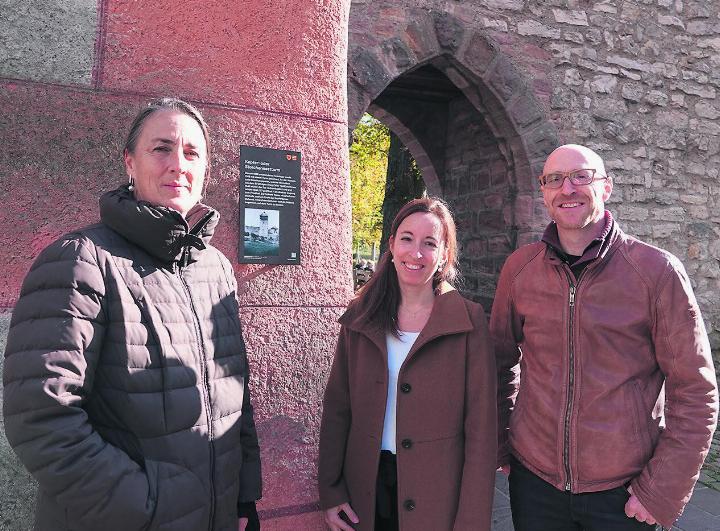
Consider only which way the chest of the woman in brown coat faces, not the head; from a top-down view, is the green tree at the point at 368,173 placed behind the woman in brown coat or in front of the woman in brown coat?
behind

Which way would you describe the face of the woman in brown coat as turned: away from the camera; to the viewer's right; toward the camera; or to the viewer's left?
toward the camera

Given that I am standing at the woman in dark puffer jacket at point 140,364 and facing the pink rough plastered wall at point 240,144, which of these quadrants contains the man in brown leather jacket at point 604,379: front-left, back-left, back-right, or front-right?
front-right

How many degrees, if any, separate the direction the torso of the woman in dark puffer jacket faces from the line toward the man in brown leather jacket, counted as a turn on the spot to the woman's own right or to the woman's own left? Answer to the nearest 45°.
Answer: approximately 45° to the woman's own left

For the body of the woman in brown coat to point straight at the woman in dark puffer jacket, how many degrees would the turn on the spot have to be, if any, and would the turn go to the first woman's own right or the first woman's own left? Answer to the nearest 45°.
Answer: approximately 45° to the first woman's own right

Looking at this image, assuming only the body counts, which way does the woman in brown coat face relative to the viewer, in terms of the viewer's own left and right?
facing the viewer

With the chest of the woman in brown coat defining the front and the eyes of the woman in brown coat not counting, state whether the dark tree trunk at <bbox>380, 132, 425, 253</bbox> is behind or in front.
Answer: behind

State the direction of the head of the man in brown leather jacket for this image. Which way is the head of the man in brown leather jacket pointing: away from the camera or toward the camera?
toward the camera

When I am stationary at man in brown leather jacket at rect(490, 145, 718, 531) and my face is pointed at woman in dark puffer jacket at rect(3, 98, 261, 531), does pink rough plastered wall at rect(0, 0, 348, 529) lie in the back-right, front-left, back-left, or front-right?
front-right

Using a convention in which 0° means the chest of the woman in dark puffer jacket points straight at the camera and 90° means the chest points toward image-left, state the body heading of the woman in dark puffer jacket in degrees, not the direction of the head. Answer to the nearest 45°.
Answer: approximately 315°

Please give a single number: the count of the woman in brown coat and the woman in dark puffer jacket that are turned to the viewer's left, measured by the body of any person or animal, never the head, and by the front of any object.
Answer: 0

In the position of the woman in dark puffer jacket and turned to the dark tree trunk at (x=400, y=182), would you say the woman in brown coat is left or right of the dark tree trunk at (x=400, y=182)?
right
